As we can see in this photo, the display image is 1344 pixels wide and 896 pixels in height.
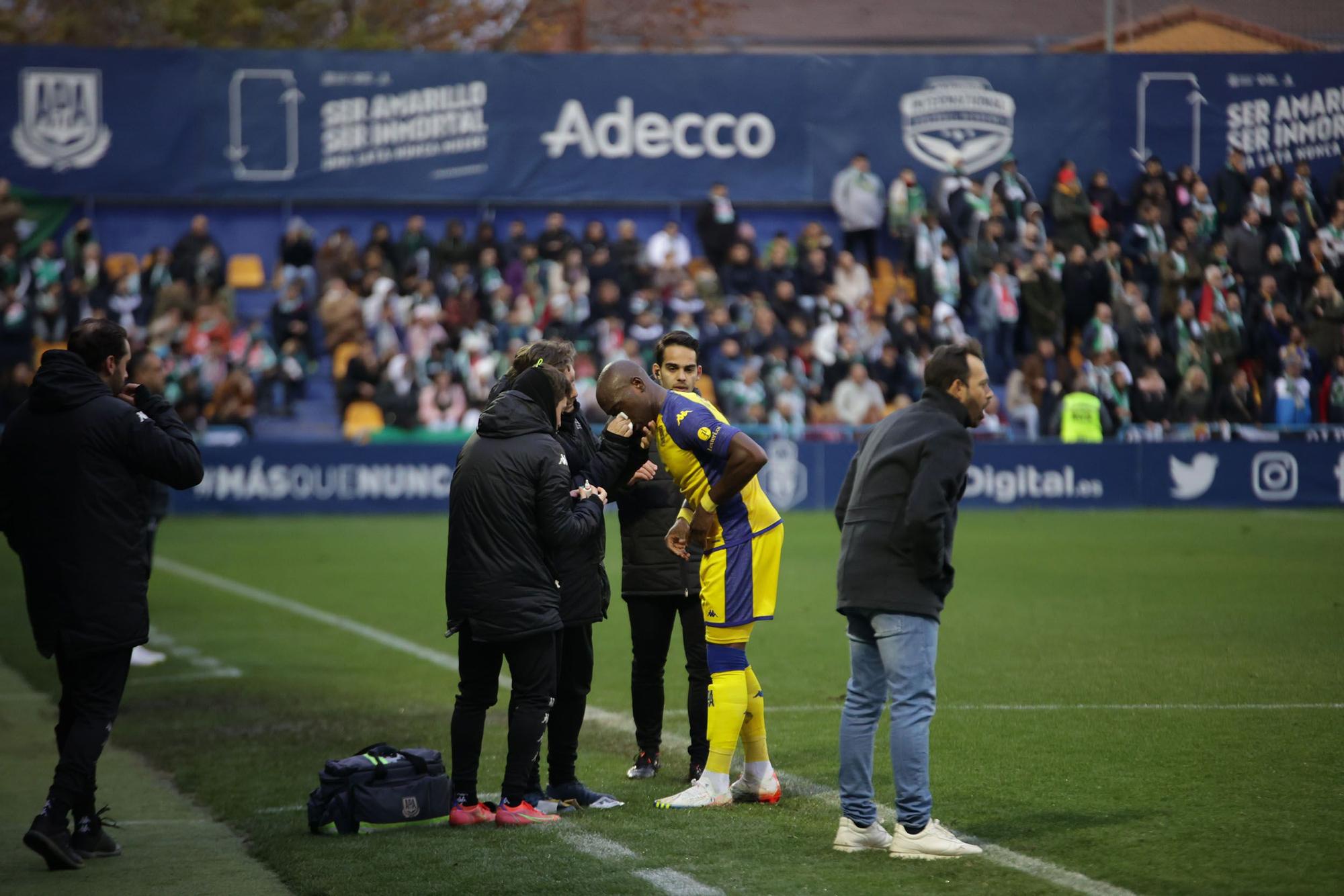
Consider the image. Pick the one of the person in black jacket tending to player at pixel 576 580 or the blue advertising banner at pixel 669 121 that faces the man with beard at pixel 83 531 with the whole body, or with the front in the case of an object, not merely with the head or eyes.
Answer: the blue advertising banner

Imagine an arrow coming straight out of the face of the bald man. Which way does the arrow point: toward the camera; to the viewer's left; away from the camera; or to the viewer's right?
to the viewer's left

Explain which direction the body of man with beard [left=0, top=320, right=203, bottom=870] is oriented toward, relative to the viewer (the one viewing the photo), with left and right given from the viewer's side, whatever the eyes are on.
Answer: facing away from the viewer and to the right of the viewer

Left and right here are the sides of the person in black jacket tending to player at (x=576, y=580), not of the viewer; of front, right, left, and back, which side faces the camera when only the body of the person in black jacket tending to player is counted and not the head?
right

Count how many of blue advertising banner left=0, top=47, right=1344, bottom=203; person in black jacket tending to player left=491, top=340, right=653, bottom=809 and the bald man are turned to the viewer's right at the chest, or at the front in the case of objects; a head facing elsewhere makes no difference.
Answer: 1

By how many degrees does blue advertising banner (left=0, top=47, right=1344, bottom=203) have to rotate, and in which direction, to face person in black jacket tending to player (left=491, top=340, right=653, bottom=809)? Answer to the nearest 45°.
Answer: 0° — it already faces them

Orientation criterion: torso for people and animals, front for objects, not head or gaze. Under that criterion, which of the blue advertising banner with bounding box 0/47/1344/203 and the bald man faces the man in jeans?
the blue advertising banner

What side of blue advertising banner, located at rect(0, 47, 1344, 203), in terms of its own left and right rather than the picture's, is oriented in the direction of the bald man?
front

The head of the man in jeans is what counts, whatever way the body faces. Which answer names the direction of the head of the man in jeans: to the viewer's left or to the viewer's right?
to the viewer's right

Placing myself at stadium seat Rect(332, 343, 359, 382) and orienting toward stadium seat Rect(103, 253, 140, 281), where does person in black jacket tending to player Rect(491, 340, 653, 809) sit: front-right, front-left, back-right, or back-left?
back-left

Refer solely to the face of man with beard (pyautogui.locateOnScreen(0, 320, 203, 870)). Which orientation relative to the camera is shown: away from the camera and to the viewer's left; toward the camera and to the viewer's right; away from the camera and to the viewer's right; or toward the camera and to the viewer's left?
away from the camera and to the viewer's right

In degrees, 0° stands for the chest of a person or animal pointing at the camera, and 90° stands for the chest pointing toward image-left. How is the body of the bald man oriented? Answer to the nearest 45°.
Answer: approximately 90°

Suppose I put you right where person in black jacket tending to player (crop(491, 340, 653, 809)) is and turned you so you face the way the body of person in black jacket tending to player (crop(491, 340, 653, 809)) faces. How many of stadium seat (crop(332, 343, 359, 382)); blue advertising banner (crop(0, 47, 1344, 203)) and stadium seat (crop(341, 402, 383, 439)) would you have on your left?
3
